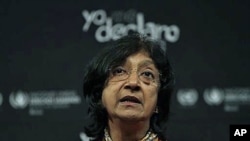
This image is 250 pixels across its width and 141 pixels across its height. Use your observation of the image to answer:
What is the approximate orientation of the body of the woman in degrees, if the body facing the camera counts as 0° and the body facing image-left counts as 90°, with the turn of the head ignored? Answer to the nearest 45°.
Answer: approximately 0°
